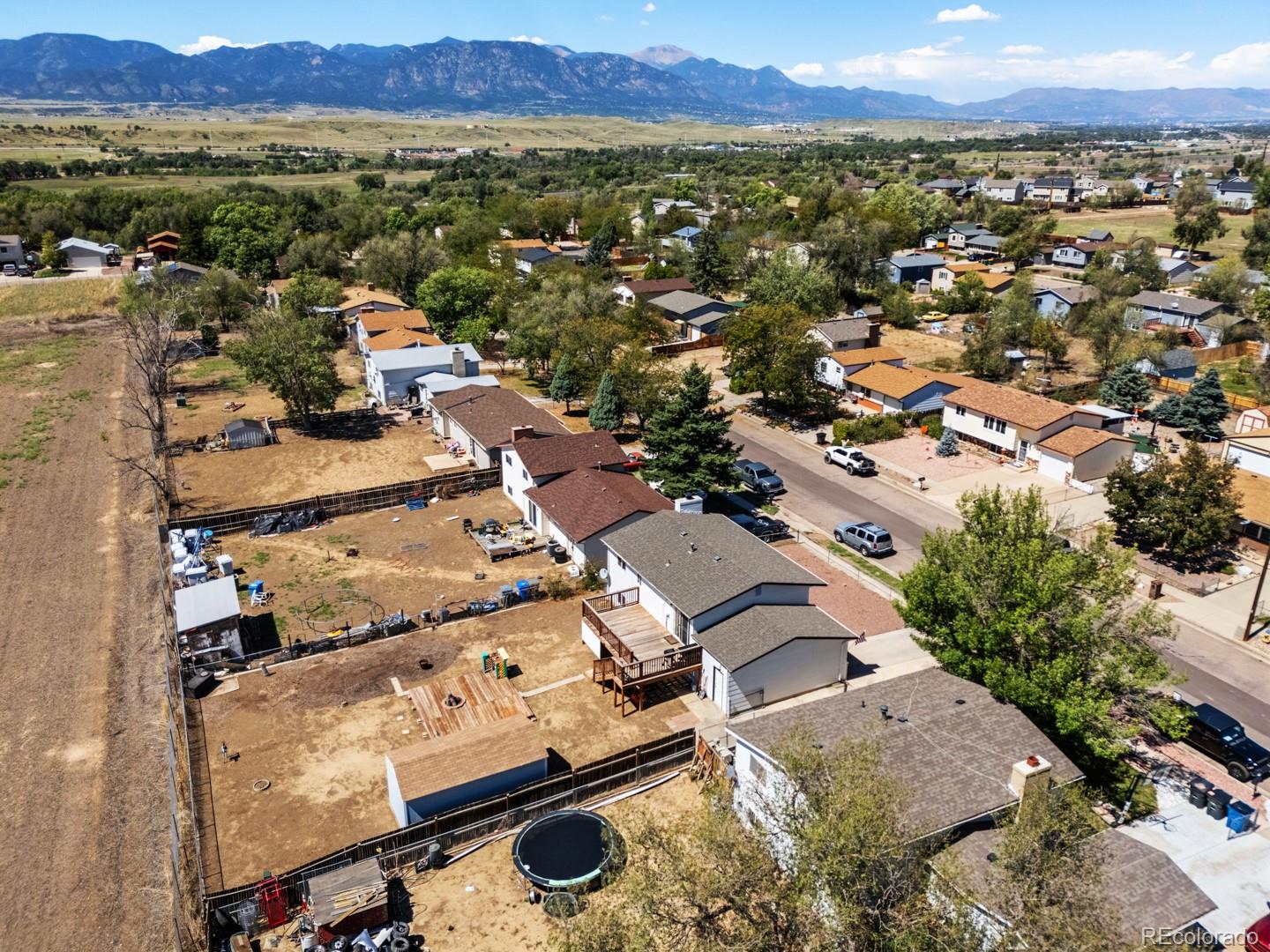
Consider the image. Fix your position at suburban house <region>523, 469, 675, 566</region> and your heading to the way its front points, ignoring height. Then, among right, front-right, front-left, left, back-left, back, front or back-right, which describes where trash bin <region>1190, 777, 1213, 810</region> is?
right

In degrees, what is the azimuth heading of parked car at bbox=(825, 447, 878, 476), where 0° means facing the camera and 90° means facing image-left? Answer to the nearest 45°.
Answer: approximately 135°

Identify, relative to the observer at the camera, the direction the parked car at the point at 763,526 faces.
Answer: facing the viewer and to the right of the viewer

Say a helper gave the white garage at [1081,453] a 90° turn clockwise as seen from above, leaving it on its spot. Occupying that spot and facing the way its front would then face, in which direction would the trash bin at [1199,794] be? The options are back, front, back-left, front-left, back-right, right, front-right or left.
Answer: back-left

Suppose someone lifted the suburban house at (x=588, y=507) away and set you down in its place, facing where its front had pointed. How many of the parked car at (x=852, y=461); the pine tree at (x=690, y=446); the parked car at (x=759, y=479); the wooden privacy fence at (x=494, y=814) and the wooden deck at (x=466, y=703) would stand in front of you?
3

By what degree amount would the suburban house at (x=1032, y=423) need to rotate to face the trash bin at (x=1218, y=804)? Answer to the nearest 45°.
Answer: approximately 45° to its left

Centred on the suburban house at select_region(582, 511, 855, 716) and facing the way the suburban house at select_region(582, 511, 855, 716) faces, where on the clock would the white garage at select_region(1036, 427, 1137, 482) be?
The white garage is roughly at 12 o'clock from the suburban house.

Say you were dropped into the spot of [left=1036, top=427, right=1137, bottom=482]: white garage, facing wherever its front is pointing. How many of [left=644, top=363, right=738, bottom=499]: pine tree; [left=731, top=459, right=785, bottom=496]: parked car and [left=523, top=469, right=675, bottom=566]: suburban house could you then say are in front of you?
3

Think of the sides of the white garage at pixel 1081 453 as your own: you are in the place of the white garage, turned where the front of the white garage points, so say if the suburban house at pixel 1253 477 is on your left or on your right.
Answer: on your left
